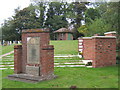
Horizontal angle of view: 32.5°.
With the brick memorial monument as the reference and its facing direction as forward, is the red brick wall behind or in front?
behind

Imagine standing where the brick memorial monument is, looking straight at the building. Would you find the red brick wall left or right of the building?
right

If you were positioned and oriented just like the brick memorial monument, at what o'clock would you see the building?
The building is roughly at 5 o'clock from the brick memorial monument.

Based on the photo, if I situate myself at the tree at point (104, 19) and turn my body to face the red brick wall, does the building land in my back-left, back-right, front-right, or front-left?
back-right

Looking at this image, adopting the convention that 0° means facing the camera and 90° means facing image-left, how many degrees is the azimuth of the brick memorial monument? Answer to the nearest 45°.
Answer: approximately 45°

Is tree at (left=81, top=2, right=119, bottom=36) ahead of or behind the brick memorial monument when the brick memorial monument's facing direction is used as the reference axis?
behind
